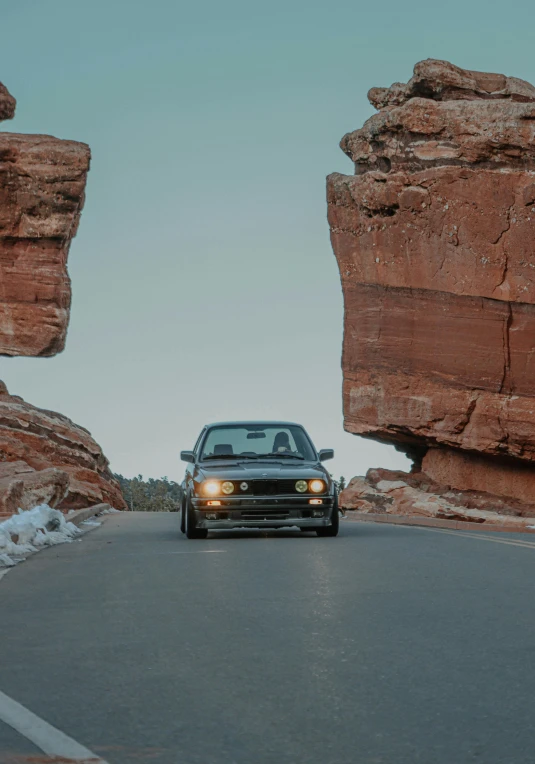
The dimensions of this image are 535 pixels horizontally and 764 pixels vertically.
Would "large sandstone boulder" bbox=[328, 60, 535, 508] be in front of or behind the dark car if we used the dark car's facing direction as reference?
behind

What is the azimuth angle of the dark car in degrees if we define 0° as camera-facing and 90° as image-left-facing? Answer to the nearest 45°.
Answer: approximately 0°

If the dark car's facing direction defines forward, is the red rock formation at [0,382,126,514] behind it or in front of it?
behind

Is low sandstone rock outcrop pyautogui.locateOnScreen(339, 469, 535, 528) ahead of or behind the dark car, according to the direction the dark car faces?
behind

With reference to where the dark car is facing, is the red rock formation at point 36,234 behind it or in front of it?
behind
